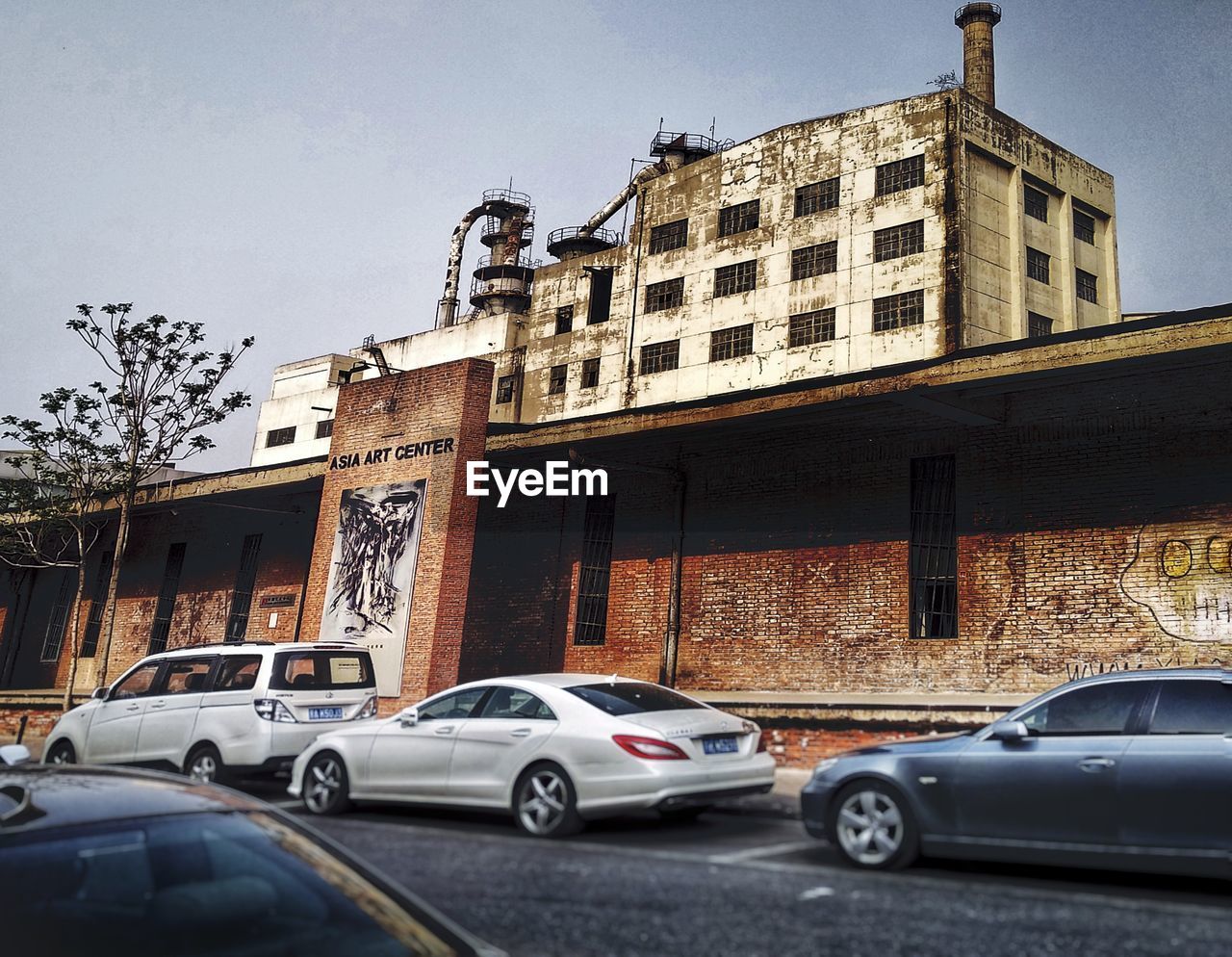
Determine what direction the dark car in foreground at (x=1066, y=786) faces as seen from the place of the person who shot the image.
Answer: facing to the left of the viewer

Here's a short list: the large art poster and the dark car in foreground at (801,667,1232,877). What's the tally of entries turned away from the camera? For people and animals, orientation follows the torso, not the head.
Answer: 0

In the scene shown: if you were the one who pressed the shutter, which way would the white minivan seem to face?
facing away from the viewer and to the left of the viewer

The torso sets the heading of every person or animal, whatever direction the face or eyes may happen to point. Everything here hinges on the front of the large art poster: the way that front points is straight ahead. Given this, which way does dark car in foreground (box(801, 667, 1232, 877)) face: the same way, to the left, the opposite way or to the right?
to the right

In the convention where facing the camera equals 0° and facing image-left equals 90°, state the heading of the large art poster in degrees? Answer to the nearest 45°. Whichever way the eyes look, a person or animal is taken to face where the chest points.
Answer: approximately 45°

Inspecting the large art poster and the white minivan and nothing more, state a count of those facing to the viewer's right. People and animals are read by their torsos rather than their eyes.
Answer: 0

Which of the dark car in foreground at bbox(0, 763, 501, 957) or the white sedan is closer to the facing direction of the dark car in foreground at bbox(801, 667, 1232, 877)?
the white sedan

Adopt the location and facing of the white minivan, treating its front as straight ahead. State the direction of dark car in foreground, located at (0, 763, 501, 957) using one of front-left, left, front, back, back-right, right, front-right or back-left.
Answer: back-left

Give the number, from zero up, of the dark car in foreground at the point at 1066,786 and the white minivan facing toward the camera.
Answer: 0

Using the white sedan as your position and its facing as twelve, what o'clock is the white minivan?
The white minivan is roughly at 12 o'clock from the white sedan.

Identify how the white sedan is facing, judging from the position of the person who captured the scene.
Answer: facing away from the viewer and to the left of the viewer

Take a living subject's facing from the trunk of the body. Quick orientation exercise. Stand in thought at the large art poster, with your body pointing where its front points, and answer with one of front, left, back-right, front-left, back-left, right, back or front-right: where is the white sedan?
front-left

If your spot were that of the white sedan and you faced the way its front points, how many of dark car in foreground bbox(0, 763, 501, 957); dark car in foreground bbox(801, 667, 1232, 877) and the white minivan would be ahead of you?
1

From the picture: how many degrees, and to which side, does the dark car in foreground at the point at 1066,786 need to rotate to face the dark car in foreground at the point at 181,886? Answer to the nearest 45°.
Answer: approximately 90° to its left
